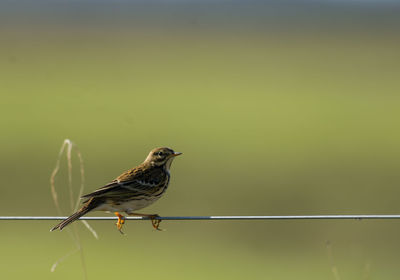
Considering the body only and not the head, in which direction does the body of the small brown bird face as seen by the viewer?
to the viewer's right
